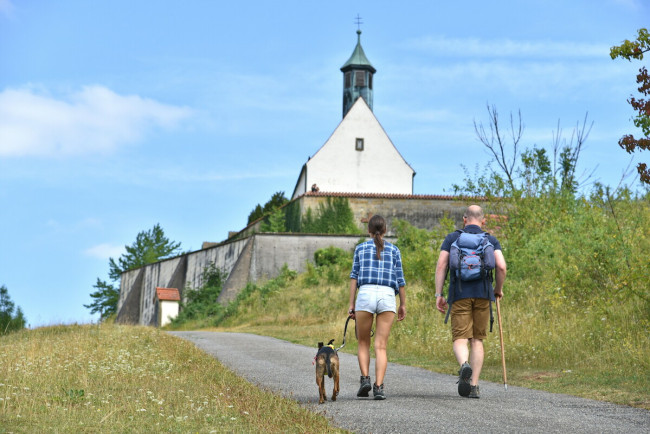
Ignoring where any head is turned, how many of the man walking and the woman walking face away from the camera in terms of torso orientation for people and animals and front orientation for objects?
2

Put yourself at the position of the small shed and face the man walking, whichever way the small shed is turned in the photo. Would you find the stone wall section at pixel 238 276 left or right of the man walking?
left

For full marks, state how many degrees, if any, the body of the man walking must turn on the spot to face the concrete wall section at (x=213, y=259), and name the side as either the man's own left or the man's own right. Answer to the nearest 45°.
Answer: approximately 45° to the man's own left

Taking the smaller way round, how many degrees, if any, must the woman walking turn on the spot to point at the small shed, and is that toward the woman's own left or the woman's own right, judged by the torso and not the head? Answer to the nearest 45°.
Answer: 0° — they already face it

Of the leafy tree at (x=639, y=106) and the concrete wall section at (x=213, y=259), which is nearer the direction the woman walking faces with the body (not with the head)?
the concrete wall section

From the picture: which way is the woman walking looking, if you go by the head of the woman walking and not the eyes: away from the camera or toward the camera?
away from the camera

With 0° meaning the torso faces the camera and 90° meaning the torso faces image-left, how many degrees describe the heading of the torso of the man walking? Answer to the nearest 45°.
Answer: approximately 180°

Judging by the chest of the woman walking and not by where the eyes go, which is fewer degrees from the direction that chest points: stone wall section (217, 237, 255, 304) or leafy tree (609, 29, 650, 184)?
the stone wall section

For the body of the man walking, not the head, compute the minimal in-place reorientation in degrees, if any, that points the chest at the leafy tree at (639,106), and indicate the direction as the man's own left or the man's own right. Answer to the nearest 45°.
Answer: approximately 45° to the man's own right

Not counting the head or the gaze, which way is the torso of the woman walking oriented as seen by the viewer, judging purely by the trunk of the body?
away from the camera

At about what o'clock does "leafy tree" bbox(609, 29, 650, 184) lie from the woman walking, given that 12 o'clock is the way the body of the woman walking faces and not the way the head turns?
The leafy tree is roughly at 2 o'clock from the woman walking.

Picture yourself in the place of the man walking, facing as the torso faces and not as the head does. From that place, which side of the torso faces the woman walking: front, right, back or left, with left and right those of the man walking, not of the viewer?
left
